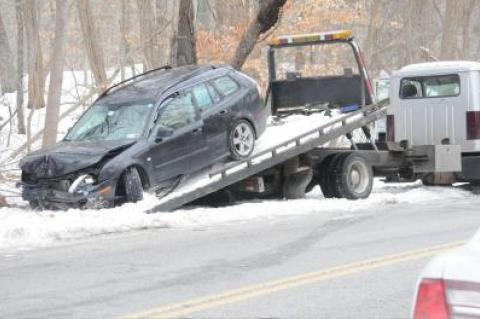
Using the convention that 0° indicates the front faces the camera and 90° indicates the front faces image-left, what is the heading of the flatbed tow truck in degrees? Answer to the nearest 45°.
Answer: approximately 225°

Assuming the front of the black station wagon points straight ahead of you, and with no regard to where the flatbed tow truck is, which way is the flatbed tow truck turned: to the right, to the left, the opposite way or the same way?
the opposite way

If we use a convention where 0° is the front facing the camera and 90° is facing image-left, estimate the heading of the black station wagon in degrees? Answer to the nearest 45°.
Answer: approximately 45°
